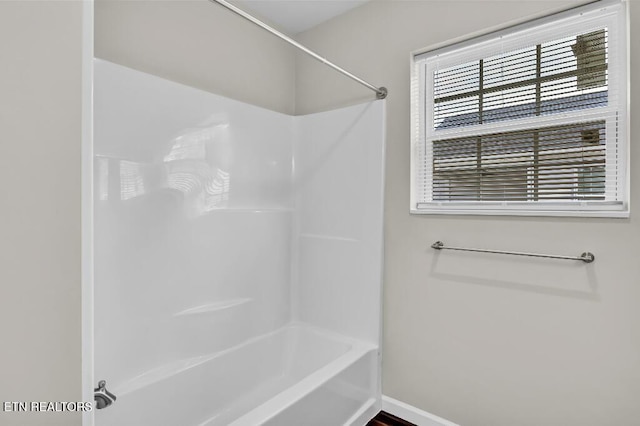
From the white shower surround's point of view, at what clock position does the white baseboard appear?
The white baseboard is roughly at 11 o'clock from the white shower surround.

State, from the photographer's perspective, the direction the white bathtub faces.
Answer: facing the viewer and to the right of the viewer
